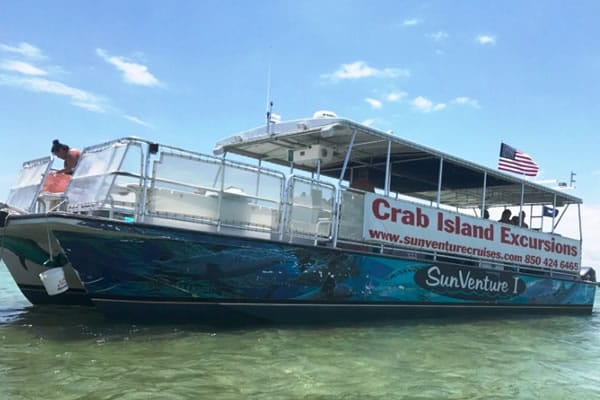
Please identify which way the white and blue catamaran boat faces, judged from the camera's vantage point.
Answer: facing the viewer and to the left of the viewer

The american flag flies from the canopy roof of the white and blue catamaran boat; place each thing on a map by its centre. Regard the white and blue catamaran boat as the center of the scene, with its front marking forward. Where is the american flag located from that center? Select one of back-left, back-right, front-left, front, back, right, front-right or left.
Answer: back
